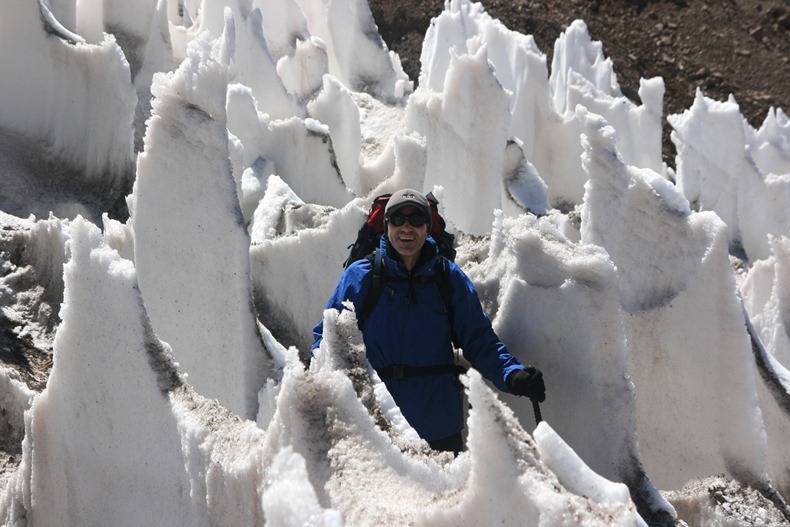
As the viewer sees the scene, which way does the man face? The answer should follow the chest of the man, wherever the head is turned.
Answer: toward the camera

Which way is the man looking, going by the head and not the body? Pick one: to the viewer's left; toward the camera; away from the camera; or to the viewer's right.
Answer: toward the camera
